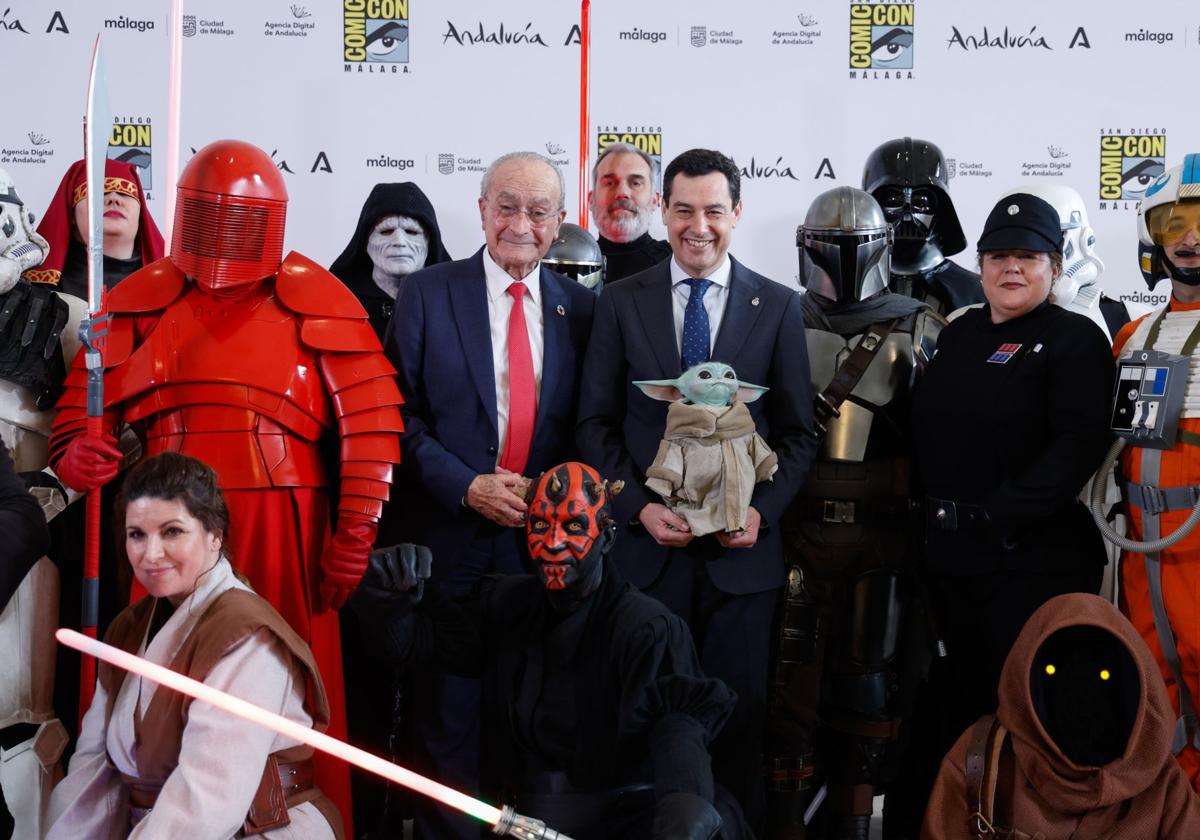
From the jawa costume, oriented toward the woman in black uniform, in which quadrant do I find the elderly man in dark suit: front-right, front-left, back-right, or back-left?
front-left

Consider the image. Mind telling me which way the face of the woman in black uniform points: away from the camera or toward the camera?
toward the camera

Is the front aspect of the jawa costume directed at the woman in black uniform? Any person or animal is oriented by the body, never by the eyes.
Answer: no

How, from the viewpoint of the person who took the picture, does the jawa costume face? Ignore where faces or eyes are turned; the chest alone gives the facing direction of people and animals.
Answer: facing the viewer

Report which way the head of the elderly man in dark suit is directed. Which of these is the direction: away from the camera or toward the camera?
toward the camera

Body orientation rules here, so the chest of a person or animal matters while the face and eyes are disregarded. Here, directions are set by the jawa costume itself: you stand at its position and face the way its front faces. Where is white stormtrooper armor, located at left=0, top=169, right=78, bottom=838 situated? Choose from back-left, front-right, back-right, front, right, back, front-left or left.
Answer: right

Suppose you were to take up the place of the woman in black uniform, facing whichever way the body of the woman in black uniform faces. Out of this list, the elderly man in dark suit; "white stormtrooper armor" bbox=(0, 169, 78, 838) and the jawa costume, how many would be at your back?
0

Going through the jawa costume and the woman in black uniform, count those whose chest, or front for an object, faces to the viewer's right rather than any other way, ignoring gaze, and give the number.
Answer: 0

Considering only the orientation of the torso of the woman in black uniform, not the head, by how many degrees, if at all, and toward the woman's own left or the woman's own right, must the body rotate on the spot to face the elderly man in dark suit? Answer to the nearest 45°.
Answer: approximately 45° to the woman's own right

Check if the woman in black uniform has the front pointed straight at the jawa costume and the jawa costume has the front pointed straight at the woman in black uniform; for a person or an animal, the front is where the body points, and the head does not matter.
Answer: no
